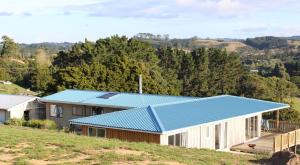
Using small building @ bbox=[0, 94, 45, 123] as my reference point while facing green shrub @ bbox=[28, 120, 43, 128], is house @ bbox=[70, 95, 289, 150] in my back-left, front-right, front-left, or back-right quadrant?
front-left

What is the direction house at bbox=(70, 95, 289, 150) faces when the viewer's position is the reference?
facing the viewer and to the right of the viewer

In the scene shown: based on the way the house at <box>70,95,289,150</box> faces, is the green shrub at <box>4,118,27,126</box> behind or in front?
behind

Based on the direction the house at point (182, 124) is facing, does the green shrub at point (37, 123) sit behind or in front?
behind

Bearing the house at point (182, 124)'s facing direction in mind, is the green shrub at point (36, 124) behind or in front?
behind

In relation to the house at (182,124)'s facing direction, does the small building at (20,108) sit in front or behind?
behind

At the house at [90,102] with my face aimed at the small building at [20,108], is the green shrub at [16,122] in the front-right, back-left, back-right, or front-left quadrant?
front-left
